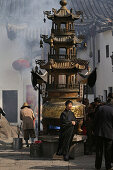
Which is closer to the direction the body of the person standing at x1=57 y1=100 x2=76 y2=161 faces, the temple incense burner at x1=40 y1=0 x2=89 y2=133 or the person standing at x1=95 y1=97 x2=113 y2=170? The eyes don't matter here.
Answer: the person standing

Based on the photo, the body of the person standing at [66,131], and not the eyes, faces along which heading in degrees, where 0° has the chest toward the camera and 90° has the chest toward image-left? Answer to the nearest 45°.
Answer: approximately 315°

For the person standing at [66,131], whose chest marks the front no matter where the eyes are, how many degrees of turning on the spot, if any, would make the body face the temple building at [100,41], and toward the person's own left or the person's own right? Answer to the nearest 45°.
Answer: approximately 135° to the person's own left

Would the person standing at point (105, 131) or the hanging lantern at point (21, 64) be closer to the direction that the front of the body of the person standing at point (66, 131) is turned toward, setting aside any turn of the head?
the person standing

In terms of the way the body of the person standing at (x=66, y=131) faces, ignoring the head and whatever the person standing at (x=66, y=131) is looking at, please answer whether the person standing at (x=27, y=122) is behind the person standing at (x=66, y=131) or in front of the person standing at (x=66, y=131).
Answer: behind
